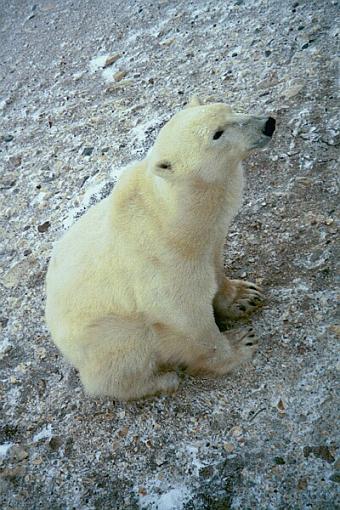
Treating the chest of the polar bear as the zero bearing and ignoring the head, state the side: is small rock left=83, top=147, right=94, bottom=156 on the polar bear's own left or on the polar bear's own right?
on the polar bear's own left

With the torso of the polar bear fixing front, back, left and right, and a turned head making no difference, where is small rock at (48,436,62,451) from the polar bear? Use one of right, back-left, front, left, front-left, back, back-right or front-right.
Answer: back

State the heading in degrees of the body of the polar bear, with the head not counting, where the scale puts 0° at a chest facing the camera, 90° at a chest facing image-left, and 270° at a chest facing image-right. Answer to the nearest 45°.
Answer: approximately 270°

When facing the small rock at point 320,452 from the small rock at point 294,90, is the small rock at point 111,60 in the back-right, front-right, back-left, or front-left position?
back-right

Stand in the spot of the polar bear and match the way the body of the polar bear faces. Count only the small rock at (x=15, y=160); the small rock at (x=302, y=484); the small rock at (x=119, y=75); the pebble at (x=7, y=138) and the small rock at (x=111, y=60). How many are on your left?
4

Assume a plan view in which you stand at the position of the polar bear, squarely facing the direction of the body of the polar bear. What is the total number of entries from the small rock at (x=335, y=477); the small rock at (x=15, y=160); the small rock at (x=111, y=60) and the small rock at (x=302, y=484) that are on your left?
2

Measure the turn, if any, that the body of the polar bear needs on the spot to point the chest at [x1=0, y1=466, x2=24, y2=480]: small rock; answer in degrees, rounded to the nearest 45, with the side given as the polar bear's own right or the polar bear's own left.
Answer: approximately 180°

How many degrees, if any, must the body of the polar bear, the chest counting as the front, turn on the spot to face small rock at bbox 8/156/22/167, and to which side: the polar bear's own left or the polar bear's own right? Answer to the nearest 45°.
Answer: approximately 90° to the polar bear's own left

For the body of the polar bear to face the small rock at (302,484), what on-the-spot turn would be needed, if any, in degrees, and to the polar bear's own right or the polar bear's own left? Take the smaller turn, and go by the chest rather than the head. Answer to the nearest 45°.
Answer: approximately 90° to the polar bear's own right

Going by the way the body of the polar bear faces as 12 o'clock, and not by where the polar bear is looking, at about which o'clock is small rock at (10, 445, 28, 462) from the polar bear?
The small rock is roughly at 6 o'clock from the polar bear.

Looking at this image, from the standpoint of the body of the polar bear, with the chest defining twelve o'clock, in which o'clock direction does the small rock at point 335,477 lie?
The small rock is roughly at 3 o'clock from the polar bear.
